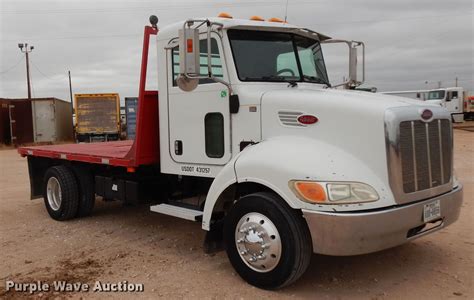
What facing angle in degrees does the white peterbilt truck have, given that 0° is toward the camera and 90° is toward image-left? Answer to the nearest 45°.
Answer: approximately 315°
